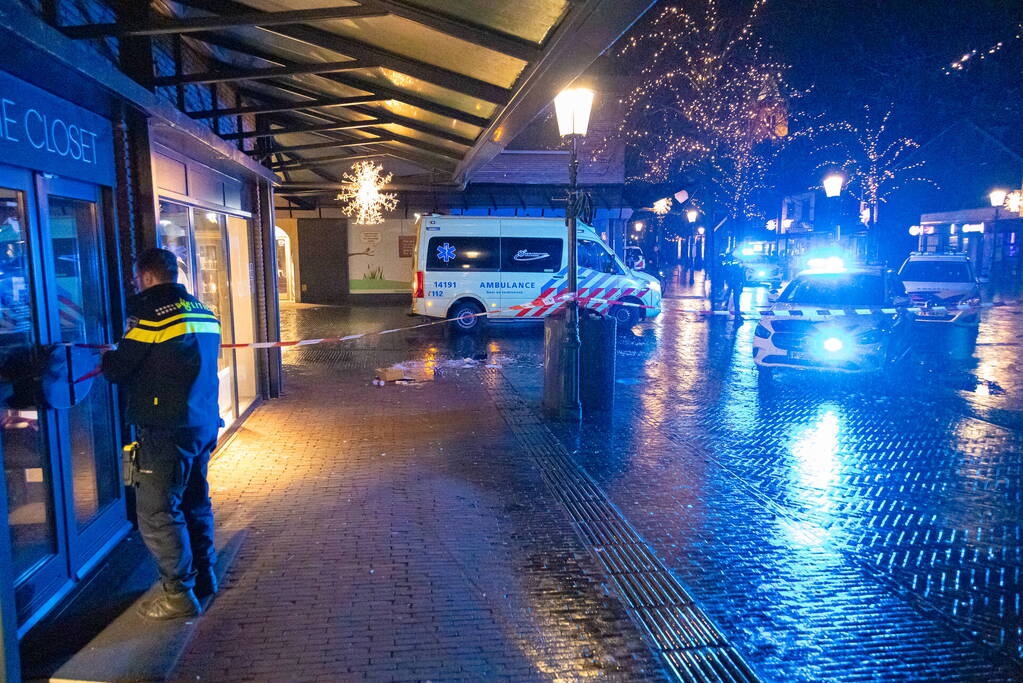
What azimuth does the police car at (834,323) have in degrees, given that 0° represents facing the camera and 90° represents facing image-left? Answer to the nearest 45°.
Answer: approximately 45°

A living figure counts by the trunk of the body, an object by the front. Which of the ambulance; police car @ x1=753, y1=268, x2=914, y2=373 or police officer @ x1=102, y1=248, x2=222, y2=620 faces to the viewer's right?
the ambulance

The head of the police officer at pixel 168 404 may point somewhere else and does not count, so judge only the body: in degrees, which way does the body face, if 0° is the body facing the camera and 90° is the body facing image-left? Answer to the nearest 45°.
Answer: approximately 135°

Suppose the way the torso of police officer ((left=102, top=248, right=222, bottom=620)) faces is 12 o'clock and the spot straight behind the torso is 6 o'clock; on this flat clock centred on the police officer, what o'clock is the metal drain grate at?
The metal drain grate is roughly at 5 o'clock from the police officer.

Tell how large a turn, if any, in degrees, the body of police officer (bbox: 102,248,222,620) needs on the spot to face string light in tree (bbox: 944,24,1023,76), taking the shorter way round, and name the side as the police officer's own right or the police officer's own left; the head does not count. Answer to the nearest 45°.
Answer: approximately 135° to the police officer's own right

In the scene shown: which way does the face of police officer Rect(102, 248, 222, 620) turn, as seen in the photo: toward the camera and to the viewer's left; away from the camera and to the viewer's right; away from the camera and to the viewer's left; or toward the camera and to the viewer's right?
away from the camera and to the viewer's left

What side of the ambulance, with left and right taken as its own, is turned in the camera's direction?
right

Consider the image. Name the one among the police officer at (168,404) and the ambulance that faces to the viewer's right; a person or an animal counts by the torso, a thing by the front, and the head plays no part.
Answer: the ambulance

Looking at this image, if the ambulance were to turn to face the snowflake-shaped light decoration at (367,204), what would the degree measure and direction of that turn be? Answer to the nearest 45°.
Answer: approximately 135° to its left

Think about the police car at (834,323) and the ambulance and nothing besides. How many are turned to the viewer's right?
1

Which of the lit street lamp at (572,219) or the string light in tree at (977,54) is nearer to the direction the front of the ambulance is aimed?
the string light in tree

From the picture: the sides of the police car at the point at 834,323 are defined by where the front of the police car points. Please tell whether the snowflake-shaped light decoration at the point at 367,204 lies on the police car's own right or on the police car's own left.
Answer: on the police car's own right

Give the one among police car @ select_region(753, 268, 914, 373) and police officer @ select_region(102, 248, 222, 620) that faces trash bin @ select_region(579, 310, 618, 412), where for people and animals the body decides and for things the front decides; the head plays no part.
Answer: the police car
